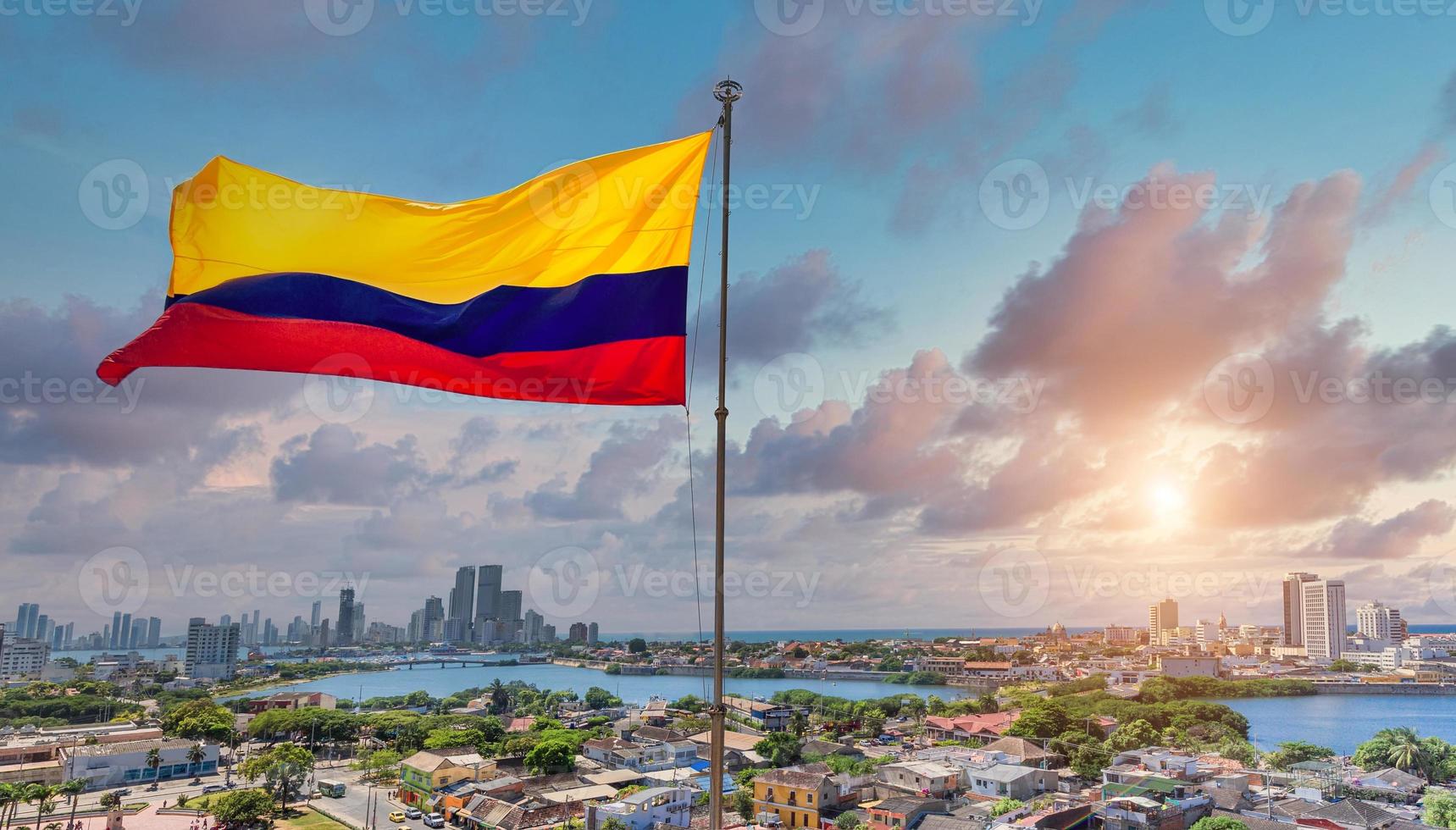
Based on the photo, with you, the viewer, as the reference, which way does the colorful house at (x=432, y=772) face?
facing the viewer and to the left of the viewer

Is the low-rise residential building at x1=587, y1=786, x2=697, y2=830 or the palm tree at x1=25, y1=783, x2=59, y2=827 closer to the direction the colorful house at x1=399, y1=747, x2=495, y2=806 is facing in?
the palm tree

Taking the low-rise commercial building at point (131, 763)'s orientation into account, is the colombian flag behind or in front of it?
in front

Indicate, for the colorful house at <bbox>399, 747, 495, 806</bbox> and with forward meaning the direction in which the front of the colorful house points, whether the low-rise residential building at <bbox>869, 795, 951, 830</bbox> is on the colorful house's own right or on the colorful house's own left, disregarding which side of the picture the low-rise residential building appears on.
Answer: on the colorful house's own left

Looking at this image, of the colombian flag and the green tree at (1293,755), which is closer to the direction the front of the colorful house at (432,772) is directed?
the colombian flag

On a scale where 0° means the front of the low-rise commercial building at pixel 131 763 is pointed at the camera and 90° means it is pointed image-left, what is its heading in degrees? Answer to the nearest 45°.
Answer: approximately 0°

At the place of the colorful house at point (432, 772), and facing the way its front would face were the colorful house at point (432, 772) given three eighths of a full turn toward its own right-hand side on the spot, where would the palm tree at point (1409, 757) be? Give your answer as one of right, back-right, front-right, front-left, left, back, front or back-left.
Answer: right

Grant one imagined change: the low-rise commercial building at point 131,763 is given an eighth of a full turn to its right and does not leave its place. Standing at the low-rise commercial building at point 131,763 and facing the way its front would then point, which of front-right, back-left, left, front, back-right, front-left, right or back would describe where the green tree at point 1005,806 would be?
left

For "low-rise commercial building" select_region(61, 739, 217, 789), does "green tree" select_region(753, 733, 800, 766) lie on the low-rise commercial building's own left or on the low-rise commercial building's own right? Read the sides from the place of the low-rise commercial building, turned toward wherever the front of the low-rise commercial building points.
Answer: on the low-rise commercial building's own left

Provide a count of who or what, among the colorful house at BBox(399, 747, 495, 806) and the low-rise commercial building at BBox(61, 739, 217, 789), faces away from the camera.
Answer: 0

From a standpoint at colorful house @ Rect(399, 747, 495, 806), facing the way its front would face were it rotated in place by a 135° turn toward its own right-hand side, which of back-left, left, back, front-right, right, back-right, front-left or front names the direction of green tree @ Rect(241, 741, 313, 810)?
left

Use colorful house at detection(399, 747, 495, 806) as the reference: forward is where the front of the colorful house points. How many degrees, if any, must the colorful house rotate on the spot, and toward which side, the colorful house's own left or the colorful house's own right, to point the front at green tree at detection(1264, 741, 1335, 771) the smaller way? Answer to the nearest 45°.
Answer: approximately 135° to the colorful house's own left

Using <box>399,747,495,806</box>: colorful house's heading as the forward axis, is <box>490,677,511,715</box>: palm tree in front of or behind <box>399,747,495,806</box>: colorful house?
behind
